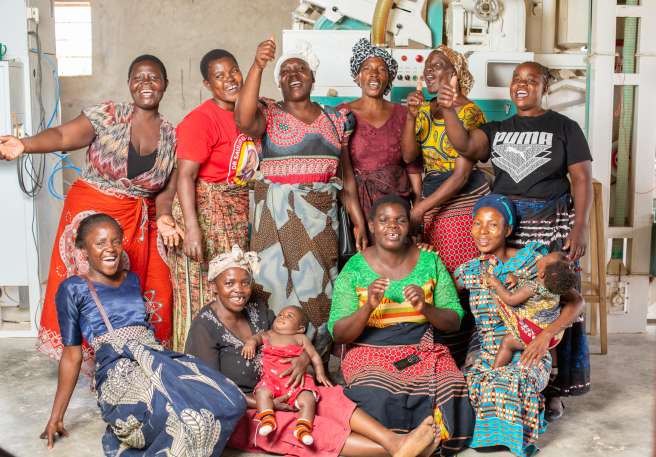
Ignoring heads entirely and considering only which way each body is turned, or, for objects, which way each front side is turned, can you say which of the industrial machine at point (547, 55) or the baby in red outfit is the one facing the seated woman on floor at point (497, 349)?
the industrial machine

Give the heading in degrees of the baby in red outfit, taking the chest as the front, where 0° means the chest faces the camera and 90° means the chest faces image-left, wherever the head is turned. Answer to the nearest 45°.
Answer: approximately 0°

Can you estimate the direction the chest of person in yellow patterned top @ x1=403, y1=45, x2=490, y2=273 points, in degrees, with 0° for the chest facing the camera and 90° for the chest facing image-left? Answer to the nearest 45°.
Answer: approximately 45°

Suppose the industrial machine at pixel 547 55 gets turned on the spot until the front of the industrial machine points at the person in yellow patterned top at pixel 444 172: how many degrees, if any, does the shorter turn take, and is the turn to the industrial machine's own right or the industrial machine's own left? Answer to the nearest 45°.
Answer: approximately 45° to the industrial machine's own right

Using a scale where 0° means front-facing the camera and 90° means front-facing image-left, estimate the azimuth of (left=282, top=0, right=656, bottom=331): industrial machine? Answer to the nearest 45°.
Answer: approximately 0°
